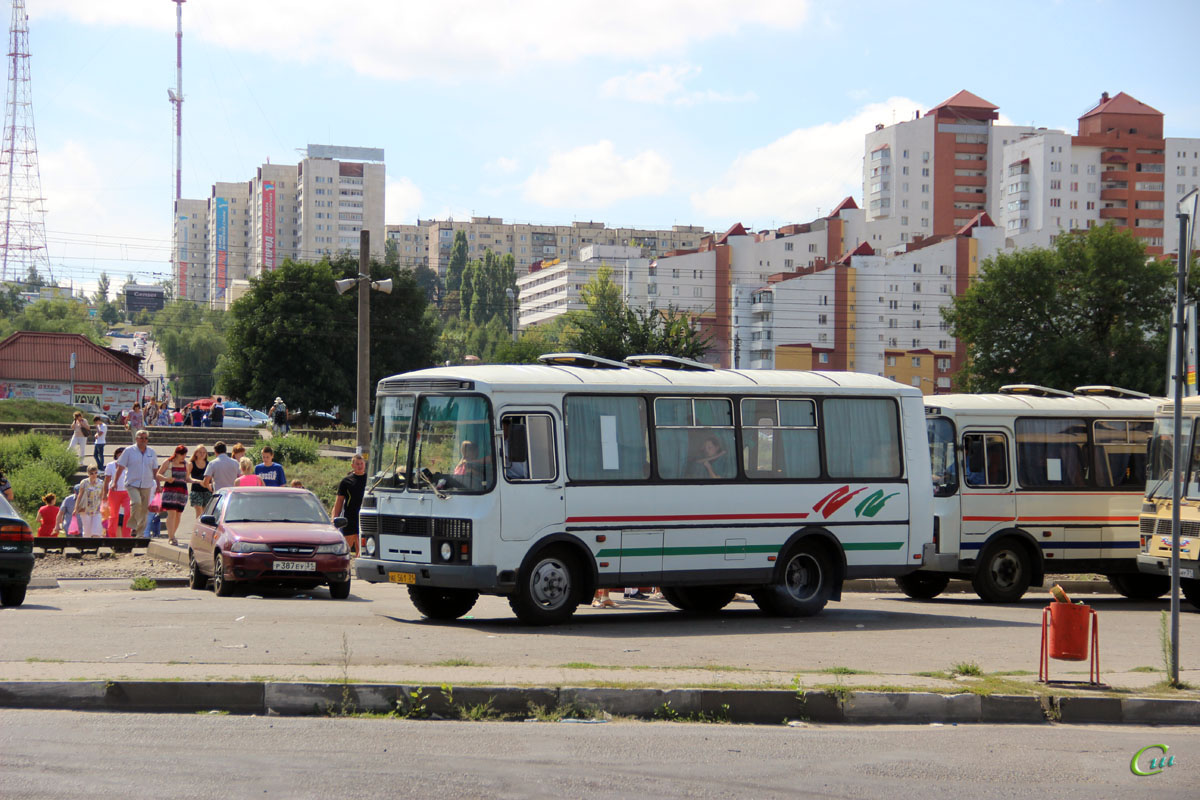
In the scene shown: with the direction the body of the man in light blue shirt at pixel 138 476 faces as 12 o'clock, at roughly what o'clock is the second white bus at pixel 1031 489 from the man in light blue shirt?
The second white bus is roughly at 10 o'clock from the man in light blue shirt.

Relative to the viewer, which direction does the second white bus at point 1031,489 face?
to the viewer's left

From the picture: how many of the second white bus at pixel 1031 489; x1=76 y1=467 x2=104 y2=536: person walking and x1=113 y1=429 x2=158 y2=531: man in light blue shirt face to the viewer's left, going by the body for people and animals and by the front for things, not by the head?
1

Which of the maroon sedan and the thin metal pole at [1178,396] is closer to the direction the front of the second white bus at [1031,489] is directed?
the maroon sedan

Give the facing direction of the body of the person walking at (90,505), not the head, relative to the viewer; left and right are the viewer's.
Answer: facing the viewer

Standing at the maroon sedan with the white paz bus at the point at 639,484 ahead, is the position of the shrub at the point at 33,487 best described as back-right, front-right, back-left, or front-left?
back-left

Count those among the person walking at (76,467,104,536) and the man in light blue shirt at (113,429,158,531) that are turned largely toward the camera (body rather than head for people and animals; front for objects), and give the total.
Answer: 2

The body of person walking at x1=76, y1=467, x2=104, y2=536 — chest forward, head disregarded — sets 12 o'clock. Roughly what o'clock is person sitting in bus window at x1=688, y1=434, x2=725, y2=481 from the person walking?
The person sitting in bus window is roughly at 11 o'clock from the person walking.
